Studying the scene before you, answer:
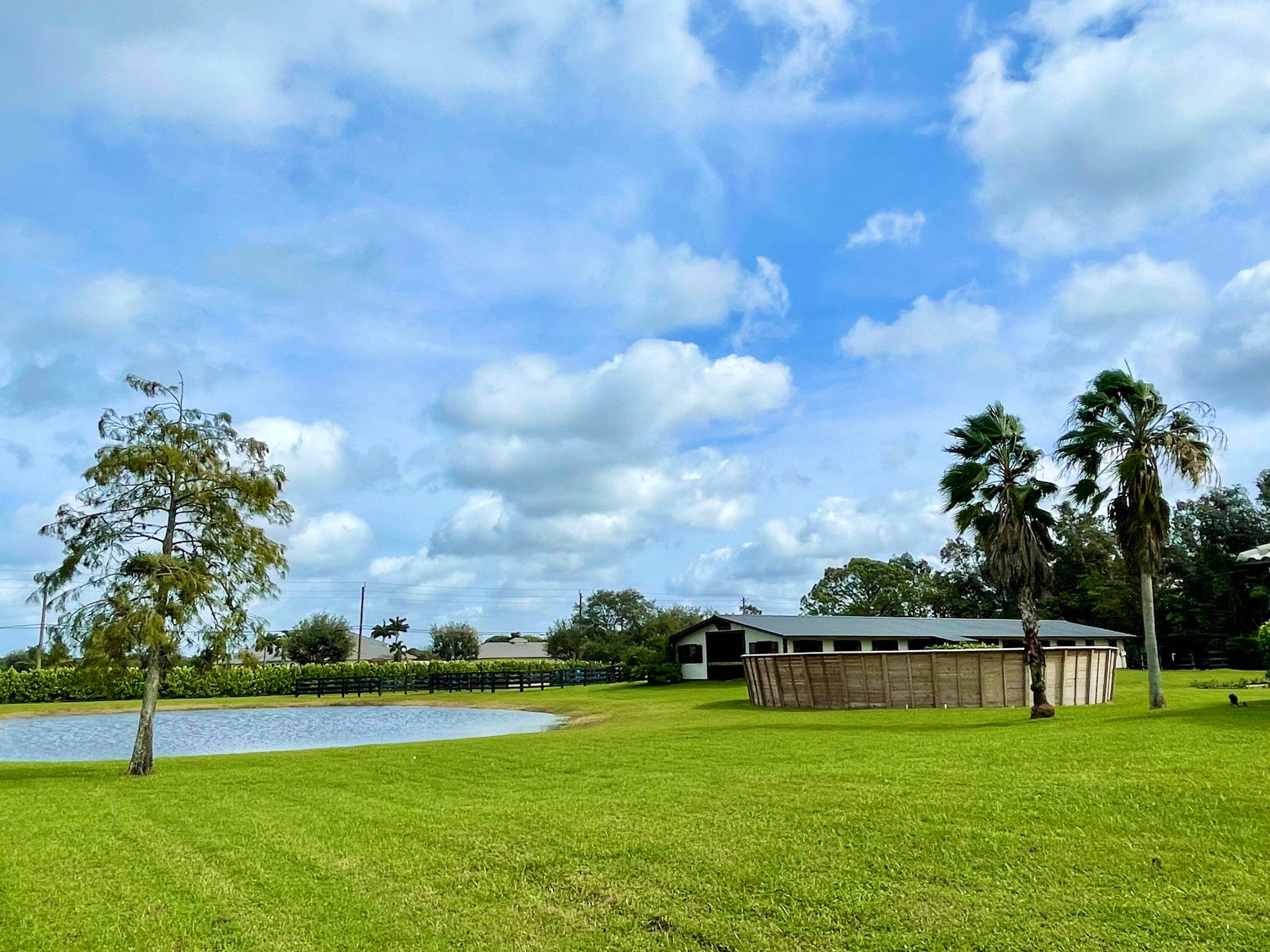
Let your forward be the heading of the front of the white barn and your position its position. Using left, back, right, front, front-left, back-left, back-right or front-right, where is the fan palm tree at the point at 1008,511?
front-left

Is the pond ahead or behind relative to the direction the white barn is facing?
ahead

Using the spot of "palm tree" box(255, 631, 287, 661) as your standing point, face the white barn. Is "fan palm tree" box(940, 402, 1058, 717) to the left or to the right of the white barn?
right

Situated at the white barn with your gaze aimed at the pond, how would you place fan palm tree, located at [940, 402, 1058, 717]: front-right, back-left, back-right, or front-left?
front-left

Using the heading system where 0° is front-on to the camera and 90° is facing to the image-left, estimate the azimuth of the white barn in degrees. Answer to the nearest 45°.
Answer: approximately 45°
